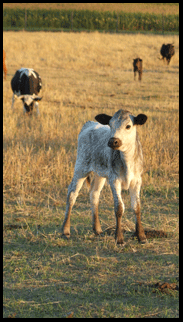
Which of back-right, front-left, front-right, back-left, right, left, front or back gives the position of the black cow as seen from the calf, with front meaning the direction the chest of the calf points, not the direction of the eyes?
back-left

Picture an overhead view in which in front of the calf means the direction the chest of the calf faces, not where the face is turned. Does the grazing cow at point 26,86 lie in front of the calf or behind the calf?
behind
